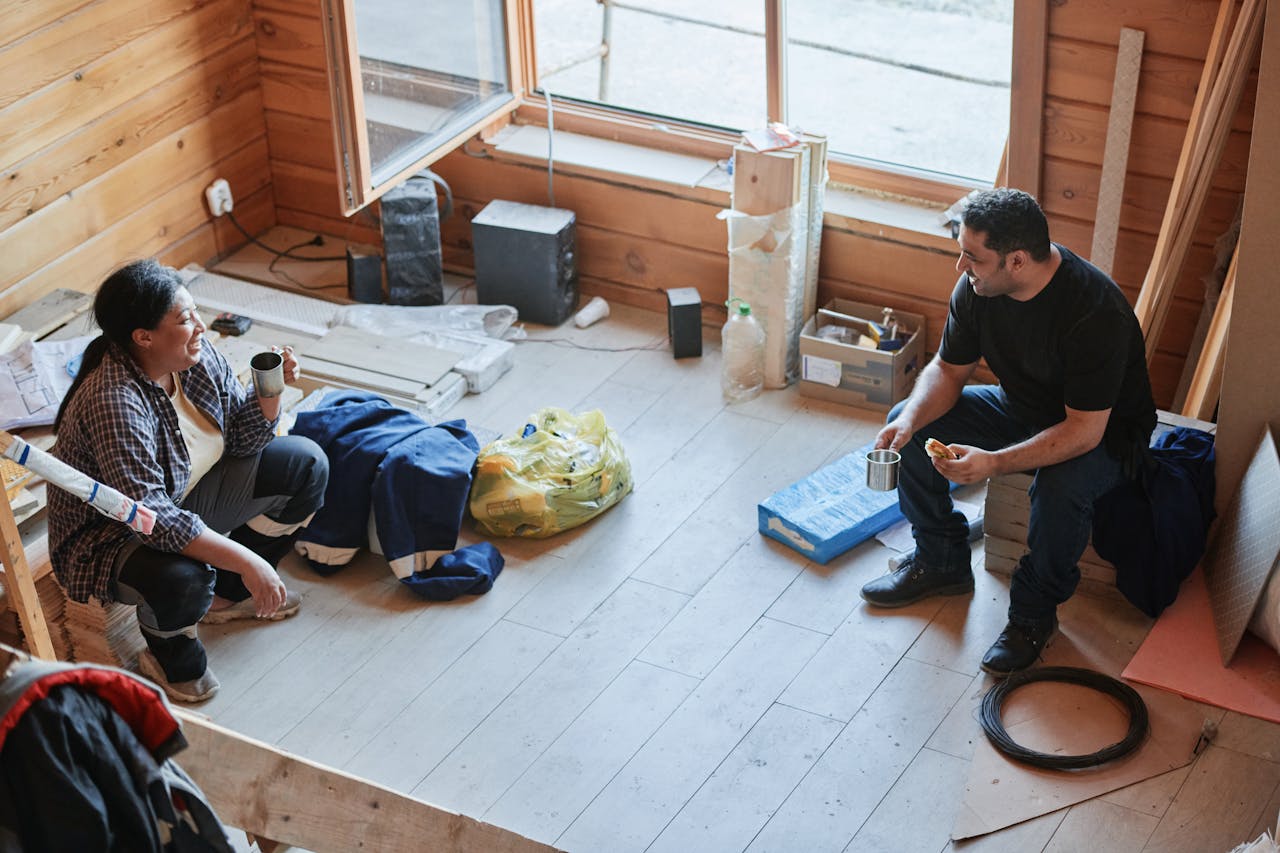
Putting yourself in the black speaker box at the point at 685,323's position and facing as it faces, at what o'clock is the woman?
The woman is roughly at 1 o'clock from the black speaker box.

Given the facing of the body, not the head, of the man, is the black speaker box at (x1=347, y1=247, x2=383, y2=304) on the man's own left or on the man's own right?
on the man's own right

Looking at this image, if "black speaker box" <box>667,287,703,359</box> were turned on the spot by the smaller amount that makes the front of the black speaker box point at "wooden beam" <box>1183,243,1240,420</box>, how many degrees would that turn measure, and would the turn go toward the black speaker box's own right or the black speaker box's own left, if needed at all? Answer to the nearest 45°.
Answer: approximately 45° to the black speaker box's own left

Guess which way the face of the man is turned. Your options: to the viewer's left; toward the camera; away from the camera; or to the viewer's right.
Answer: to the viewer's left

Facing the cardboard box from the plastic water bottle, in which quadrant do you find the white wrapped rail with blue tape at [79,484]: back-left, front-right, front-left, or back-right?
back-right

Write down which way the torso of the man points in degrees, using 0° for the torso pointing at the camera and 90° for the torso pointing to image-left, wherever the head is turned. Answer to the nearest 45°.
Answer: approximately 45°

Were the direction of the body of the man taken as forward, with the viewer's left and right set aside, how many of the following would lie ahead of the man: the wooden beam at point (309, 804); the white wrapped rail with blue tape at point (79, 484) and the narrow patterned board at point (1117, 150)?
2

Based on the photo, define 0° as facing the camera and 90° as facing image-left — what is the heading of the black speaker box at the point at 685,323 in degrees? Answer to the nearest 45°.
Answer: approximately 0°

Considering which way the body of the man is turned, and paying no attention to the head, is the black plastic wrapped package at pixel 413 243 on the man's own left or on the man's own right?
on the man's own right
